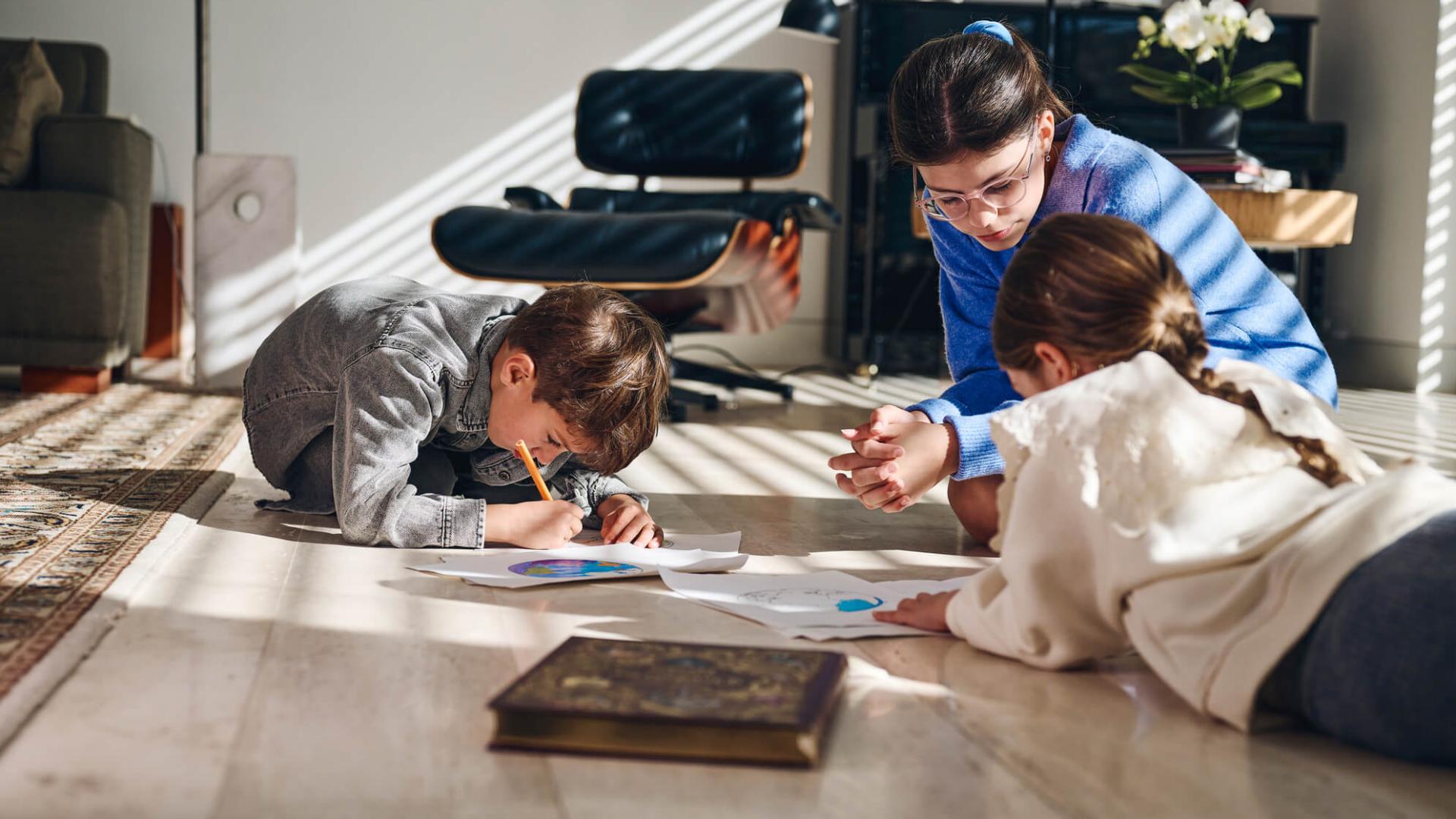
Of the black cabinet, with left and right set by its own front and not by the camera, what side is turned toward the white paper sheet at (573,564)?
front

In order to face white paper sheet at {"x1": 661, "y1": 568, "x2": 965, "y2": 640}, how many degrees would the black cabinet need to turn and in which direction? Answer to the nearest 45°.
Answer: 0° — it already faces it

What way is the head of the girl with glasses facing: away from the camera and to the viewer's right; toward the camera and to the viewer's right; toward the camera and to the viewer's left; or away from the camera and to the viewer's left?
toward the camera and to the viewer's left

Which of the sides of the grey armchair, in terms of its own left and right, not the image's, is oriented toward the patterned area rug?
front

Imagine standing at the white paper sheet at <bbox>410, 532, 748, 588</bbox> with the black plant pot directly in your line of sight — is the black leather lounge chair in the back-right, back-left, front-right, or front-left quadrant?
front-left

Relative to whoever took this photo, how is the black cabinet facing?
facing the viewer

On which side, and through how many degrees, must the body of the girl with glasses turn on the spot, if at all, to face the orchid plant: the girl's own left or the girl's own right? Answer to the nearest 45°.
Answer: approximately 135° to the girl's own right

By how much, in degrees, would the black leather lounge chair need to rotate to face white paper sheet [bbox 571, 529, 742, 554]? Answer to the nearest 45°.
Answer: approximately 45° to its left
